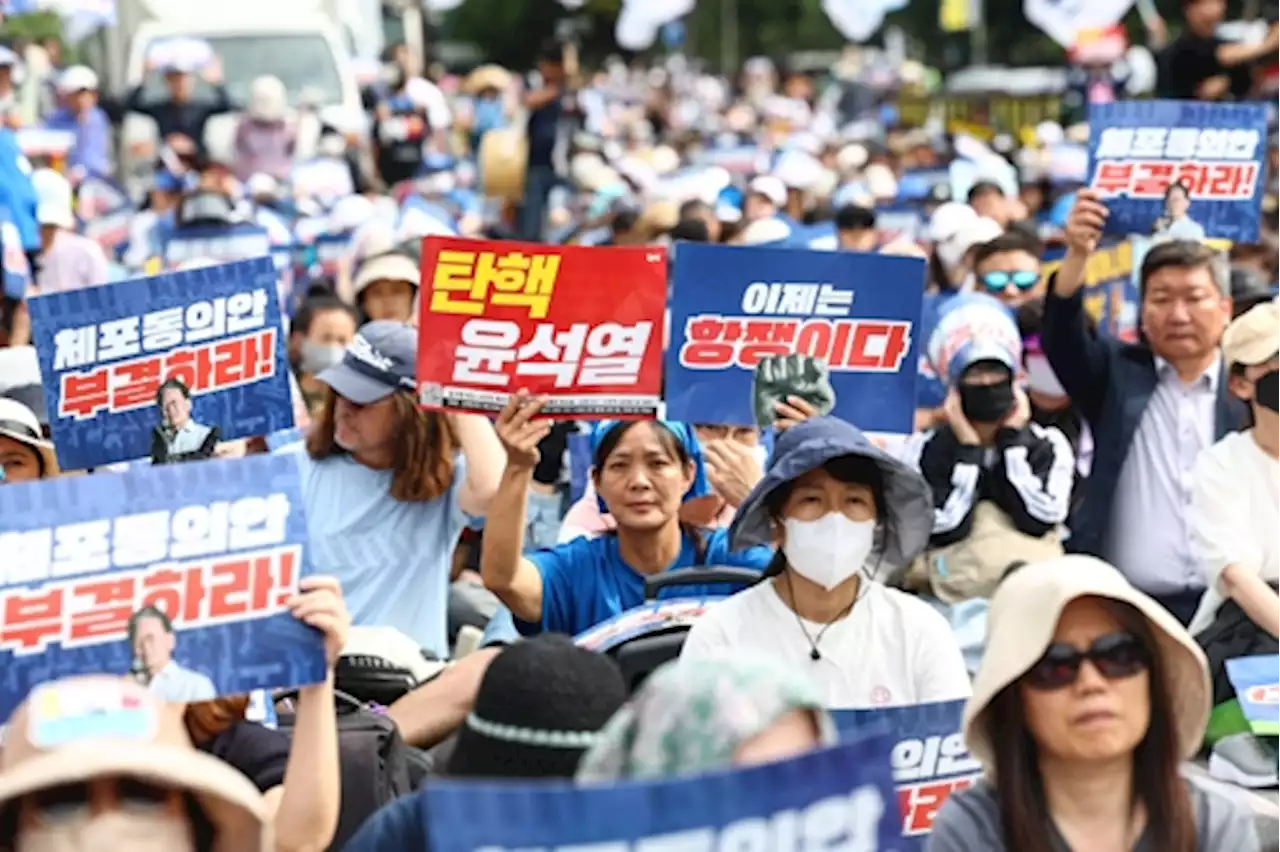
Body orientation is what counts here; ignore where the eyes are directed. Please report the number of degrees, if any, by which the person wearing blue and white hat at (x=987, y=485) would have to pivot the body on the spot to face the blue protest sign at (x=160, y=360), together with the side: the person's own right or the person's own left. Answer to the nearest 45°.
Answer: approximately 45° to the person's own right

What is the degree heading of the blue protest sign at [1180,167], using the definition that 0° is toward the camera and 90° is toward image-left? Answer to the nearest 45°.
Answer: approximately 0°

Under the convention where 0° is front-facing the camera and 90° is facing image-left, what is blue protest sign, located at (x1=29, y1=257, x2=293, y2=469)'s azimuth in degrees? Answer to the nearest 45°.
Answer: approximately 0°

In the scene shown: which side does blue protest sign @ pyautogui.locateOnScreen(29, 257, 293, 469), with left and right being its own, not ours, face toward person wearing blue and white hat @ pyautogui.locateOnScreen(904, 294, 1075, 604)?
left

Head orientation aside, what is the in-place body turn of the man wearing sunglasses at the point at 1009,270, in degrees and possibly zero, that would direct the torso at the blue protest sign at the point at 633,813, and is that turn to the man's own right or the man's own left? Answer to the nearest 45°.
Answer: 0° — they already face it

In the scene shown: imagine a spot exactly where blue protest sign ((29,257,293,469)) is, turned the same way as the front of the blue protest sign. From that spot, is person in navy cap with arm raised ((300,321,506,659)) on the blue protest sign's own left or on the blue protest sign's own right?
on the blue protest sign's own left

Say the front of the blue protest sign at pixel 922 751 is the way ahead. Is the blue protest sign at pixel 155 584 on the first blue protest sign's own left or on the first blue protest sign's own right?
on the first blue protest sign's own right
